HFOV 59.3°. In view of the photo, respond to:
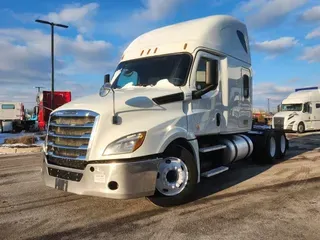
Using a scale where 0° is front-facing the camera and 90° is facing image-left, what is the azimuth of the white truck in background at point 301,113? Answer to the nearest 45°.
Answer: approximately 45°

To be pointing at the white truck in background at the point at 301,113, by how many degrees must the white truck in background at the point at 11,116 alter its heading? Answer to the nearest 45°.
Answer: approximately 135° to its left

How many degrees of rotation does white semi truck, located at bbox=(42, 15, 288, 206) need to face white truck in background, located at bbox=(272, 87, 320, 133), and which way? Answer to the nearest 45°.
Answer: approximately 180°

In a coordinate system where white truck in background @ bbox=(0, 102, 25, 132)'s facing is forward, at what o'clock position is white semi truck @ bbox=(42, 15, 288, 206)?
The white semi truck is roughly at 9 o'clock from the white truck in background.

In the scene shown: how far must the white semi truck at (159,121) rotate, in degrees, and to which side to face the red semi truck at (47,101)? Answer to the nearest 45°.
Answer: approximately 90° to its right

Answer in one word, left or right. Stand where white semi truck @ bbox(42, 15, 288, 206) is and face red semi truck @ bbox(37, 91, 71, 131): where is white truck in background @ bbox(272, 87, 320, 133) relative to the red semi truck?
right
